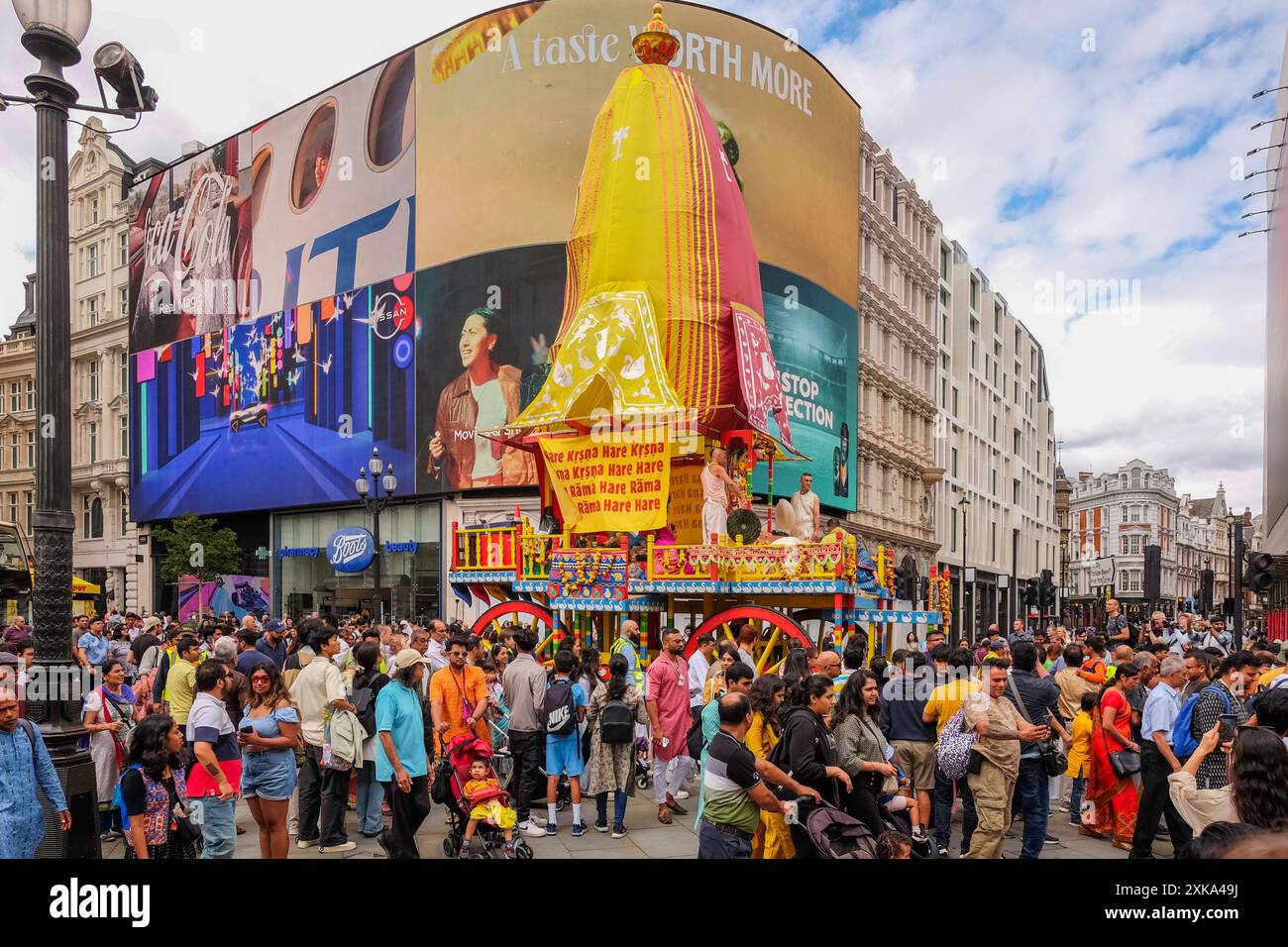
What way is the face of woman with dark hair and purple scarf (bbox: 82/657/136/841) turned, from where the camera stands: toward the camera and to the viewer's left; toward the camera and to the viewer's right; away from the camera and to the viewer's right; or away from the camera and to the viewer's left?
toward the camera and to the viewer's right

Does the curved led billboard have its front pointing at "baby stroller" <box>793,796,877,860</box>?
yes

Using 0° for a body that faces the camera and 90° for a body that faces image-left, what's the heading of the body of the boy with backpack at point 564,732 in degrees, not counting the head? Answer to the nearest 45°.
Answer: approximately 180°

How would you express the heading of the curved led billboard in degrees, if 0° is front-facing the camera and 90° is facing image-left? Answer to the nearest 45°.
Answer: approximately 0°

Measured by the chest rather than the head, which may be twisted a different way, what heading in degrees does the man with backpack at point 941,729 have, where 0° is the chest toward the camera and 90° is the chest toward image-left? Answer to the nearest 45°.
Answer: approximately 180°

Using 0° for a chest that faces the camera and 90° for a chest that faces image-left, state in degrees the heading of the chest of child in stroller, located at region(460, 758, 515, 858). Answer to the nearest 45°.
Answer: approximately 0°

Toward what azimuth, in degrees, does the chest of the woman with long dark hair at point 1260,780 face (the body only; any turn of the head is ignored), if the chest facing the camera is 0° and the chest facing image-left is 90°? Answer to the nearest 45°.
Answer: approximately 135°

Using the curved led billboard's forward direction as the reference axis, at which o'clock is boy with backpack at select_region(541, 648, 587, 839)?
The boy with backpack is roughly at 12 o'clock from the curved led billboard.

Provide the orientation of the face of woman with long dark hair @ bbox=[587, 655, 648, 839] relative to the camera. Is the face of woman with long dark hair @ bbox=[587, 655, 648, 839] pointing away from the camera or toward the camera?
away from the camera
